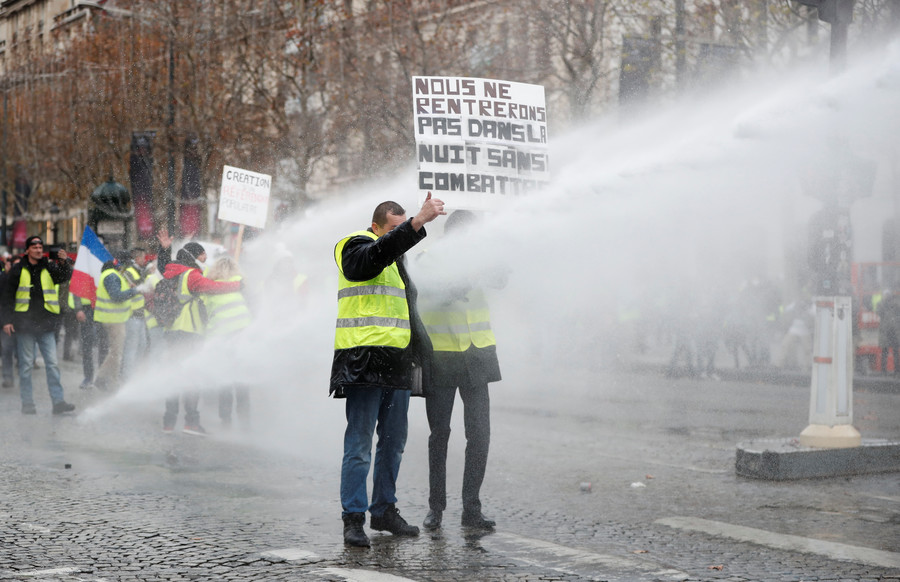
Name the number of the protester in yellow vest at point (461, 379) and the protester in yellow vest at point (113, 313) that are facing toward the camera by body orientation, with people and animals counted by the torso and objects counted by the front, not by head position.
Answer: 1

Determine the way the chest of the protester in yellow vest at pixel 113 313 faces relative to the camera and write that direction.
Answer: to the viewer's right

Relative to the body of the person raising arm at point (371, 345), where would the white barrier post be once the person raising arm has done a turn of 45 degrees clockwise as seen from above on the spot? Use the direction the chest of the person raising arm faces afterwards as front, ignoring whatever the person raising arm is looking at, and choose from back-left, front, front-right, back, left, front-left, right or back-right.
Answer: back-left
